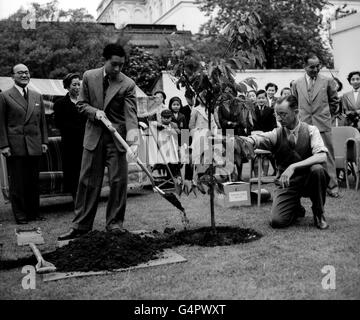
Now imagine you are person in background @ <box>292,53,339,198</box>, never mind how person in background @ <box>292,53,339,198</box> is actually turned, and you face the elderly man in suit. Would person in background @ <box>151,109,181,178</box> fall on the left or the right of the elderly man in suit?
right

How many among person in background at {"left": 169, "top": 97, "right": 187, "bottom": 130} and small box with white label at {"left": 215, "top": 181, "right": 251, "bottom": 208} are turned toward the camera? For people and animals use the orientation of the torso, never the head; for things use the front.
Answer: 2

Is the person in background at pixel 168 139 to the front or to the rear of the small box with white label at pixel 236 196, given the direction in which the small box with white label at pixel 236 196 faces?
to the rear

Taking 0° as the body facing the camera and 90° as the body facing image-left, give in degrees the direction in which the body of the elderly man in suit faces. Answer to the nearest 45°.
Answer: approximately 315°

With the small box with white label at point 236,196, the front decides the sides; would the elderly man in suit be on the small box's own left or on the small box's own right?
on the small box's own right

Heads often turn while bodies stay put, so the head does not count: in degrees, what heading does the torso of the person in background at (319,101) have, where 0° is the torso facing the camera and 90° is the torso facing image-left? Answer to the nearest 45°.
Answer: approximately 0°

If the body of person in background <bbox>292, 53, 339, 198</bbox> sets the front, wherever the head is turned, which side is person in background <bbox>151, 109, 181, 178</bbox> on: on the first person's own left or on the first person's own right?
on the first person's own right

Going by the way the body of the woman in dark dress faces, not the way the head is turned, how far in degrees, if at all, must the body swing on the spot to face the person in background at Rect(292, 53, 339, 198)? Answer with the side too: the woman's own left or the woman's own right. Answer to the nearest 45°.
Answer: approximately 45° to the woman's own left
